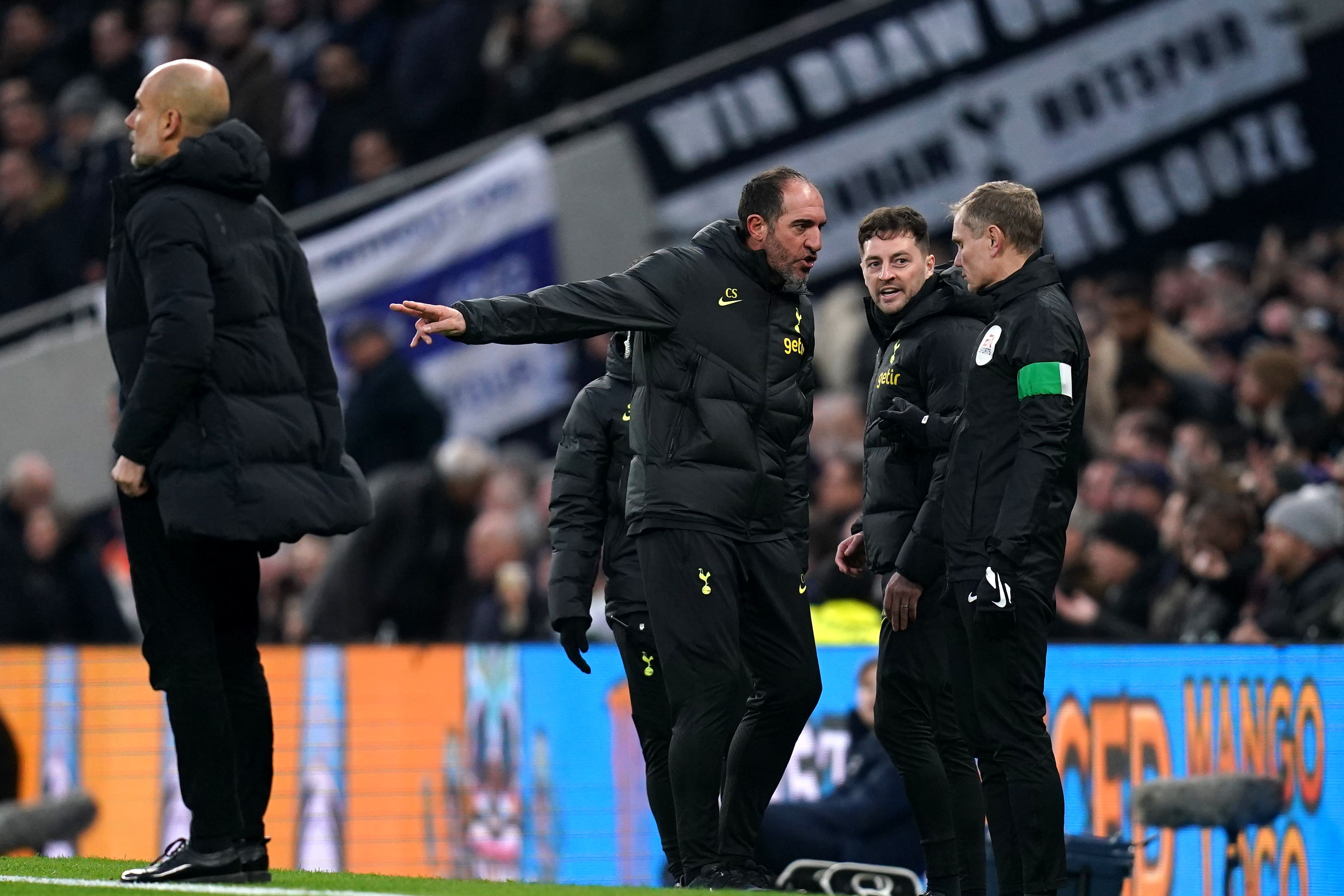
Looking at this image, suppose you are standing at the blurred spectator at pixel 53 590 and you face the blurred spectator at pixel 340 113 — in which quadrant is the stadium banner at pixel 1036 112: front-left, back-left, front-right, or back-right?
front-right

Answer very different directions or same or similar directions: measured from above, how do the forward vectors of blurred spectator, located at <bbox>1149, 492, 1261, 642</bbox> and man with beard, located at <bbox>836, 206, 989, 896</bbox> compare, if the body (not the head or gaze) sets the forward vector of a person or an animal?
same or similar directions

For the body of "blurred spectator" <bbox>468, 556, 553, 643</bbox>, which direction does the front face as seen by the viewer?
toward the camera

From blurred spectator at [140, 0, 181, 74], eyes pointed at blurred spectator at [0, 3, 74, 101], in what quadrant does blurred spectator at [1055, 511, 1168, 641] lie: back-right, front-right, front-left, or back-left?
back-left

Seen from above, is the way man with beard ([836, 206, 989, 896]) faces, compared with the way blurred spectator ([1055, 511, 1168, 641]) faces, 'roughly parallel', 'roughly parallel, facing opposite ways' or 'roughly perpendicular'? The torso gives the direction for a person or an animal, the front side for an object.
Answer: roughly parallel

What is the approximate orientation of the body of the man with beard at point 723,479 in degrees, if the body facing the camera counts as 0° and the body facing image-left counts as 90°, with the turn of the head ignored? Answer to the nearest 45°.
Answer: approximately 315°

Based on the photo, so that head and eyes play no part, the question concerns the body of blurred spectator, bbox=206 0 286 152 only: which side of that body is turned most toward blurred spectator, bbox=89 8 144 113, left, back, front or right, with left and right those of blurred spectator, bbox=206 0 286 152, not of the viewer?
right

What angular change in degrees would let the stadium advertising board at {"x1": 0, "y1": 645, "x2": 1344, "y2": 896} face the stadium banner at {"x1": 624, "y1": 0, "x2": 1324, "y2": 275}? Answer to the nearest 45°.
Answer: approximately 135° to its left

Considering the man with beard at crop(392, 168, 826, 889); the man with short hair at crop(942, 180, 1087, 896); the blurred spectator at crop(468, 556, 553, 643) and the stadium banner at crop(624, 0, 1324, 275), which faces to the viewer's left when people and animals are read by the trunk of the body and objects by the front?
the man with short hair

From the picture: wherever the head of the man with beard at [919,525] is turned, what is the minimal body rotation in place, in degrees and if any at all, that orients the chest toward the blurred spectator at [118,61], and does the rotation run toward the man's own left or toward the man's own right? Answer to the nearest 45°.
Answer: approximately 90° to the man's own right

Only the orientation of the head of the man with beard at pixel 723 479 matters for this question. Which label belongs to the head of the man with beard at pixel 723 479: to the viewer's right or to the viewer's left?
to the viewer's right

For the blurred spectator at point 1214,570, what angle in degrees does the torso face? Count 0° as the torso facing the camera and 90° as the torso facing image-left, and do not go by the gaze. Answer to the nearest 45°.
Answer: approximately 45°

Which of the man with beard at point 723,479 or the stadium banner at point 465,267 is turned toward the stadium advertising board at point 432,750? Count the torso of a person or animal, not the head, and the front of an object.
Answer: the stadium banner at point 465,267

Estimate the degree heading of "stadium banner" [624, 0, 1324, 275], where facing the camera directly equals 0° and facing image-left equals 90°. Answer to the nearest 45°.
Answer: approximately 0°

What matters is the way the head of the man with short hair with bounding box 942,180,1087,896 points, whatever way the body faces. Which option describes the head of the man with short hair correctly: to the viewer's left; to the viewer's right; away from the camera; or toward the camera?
to the viewer's left

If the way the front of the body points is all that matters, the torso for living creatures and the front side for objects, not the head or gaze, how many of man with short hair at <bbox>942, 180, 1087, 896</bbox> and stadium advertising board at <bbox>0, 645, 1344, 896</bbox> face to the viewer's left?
1

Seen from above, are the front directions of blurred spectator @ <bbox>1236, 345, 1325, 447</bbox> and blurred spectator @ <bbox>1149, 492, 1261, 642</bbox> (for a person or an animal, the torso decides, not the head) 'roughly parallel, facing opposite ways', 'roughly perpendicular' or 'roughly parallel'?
roughly parallel

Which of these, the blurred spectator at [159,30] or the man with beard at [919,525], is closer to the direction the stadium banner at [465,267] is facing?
the man with beard
